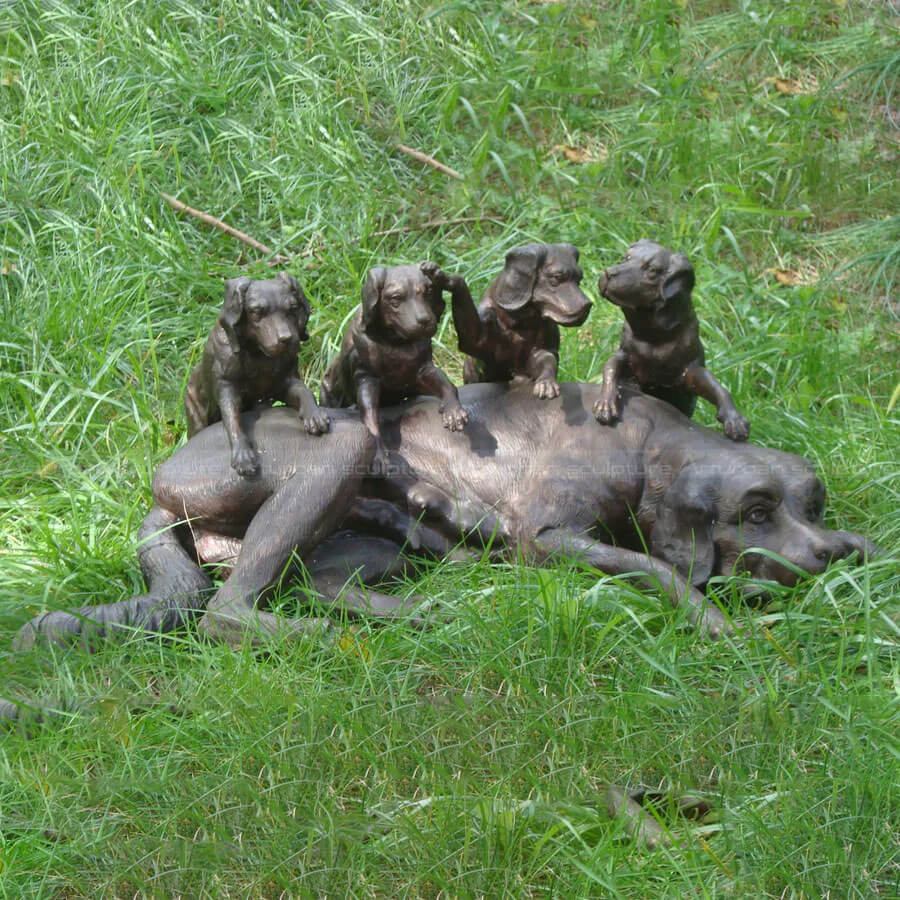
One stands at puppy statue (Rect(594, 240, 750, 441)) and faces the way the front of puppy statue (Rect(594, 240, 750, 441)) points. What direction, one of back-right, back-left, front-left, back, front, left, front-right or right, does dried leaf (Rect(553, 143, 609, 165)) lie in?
back-right

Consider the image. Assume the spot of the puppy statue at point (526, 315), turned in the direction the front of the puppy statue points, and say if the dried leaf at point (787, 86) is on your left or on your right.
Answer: on your left

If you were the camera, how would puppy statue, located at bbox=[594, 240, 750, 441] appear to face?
facing the viewer and to the left of the viewer

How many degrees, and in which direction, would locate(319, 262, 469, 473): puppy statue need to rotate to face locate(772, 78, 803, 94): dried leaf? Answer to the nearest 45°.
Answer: approximately 90° to its left

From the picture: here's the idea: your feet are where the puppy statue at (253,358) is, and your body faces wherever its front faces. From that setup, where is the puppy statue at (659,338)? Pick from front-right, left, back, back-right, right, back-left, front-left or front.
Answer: front-left

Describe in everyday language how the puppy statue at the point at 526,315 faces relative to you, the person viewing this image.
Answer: facing the viewer and to the right of the viewer

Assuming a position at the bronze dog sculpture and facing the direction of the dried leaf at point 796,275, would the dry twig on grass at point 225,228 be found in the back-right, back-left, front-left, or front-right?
front-left

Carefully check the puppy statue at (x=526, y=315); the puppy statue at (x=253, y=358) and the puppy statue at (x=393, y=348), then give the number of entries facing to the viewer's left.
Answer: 0

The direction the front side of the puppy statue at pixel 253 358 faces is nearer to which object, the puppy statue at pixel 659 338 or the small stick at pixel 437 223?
the puppy statue

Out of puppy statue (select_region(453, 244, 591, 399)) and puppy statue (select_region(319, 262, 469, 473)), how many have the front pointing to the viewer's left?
0

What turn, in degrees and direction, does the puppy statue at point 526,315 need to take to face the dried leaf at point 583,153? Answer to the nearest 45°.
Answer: approximately 135° to its left

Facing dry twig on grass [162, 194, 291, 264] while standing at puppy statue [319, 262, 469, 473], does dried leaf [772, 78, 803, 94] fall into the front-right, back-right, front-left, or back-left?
front-right

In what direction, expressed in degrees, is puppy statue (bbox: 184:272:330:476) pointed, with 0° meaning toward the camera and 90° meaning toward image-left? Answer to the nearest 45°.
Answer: approximately 315°

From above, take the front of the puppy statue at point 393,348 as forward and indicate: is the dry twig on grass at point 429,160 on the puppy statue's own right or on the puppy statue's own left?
on the puppy statue's own left
